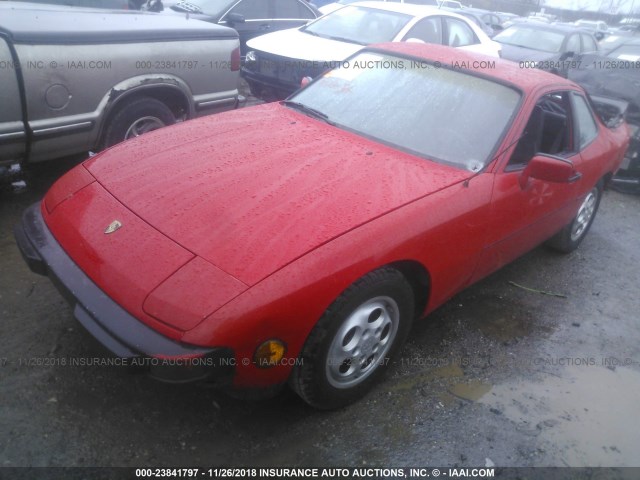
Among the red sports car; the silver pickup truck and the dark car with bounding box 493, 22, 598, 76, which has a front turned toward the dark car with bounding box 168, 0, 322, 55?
the dark car with bounding box 493, 22, 598, 76

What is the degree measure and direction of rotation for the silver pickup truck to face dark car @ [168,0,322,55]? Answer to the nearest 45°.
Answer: approximately 180°

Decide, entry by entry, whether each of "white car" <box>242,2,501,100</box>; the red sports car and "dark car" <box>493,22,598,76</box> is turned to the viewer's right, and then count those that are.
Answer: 0

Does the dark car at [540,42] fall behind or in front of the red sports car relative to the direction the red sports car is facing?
behind

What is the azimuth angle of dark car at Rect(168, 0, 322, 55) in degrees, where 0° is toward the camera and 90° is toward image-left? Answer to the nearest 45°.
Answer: approximately 45°

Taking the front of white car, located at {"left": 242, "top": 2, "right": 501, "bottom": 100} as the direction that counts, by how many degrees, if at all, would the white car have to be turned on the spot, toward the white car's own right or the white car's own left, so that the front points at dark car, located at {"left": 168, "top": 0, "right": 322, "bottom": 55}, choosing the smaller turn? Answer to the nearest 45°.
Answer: approximately 90° to the white car's own right

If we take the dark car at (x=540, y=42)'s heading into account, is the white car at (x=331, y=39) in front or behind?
in front

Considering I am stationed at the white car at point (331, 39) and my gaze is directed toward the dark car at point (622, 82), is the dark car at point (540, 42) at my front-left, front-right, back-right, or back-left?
front-left

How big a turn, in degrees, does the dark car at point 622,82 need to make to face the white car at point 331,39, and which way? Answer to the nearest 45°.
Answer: approximately 45° to its right

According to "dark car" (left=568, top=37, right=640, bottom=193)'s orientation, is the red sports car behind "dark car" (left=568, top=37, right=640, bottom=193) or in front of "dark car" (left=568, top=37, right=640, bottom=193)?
in front

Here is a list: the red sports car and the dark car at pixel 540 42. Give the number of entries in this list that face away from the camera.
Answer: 0

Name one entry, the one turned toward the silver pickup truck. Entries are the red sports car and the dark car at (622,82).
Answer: the dark car

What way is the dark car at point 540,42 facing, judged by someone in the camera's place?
facing the viewer and to the left of the viewer

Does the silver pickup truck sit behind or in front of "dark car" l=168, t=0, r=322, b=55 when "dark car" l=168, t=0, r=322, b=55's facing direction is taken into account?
in front
